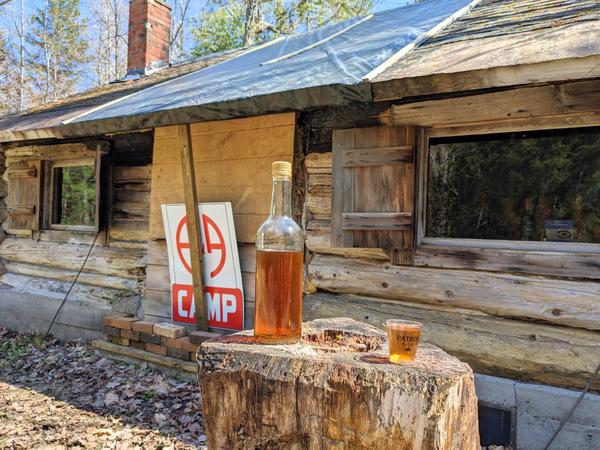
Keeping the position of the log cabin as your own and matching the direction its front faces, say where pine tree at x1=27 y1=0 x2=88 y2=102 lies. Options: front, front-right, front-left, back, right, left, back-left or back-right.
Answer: right

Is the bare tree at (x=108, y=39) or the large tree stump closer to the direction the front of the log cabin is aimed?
the large tree stump

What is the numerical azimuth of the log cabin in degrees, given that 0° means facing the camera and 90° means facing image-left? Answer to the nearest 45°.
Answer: approximately 45°

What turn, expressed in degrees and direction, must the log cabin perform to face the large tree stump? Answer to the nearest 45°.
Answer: approximately 45° to its left

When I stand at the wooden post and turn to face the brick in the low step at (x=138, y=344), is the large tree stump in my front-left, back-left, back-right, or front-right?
back-left

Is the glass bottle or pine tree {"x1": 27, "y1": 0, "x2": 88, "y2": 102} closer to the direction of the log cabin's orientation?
the glass bottle

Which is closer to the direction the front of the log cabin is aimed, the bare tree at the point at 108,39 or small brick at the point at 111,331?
the small brick
